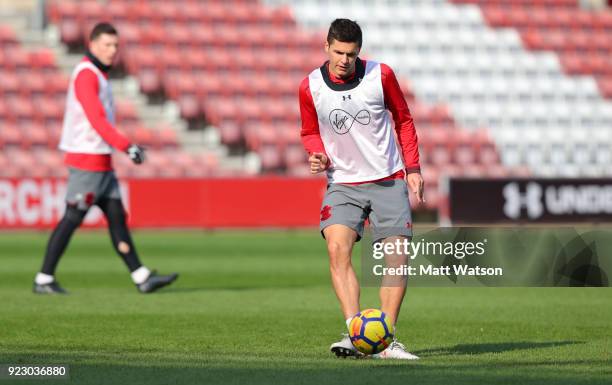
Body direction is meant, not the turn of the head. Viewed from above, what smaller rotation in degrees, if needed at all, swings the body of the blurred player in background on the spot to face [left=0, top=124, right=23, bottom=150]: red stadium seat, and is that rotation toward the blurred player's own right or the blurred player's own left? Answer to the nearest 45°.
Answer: approximately 90° to the blurred player's own left

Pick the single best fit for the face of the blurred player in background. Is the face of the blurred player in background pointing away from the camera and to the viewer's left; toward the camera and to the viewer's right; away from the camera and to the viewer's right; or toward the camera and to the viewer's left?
toward the camera and to the viewer's right

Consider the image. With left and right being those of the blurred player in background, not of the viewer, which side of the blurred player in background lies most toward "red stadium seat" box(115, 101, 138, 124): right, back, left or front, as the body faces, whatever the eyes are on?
left

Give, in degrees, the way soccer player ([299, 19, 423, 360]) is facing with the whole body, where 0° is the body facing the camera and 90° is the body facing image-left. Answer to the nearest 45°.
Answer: approximately 0°

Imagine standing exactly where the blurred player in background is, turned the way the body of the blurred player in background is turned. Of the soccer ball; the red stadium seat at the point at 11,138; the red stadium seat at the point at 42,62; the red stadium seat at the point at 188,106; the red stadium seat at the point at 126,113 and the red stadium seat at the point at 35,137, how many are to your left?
5

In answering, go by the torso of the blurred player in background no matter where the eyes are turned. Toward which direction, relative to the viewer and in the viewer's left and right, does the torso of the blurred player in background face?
facing to the right of the viewer

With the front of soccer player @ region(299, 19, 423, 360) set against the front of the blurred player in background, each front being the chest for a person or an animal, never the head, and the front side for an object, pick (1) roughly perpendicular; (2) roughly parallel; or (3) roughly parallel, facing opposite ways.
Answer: roughly perpendicular

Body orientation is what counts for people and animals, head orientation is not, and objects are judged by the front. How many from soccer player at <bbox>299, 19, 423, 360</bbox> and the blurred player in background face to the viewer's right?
1
